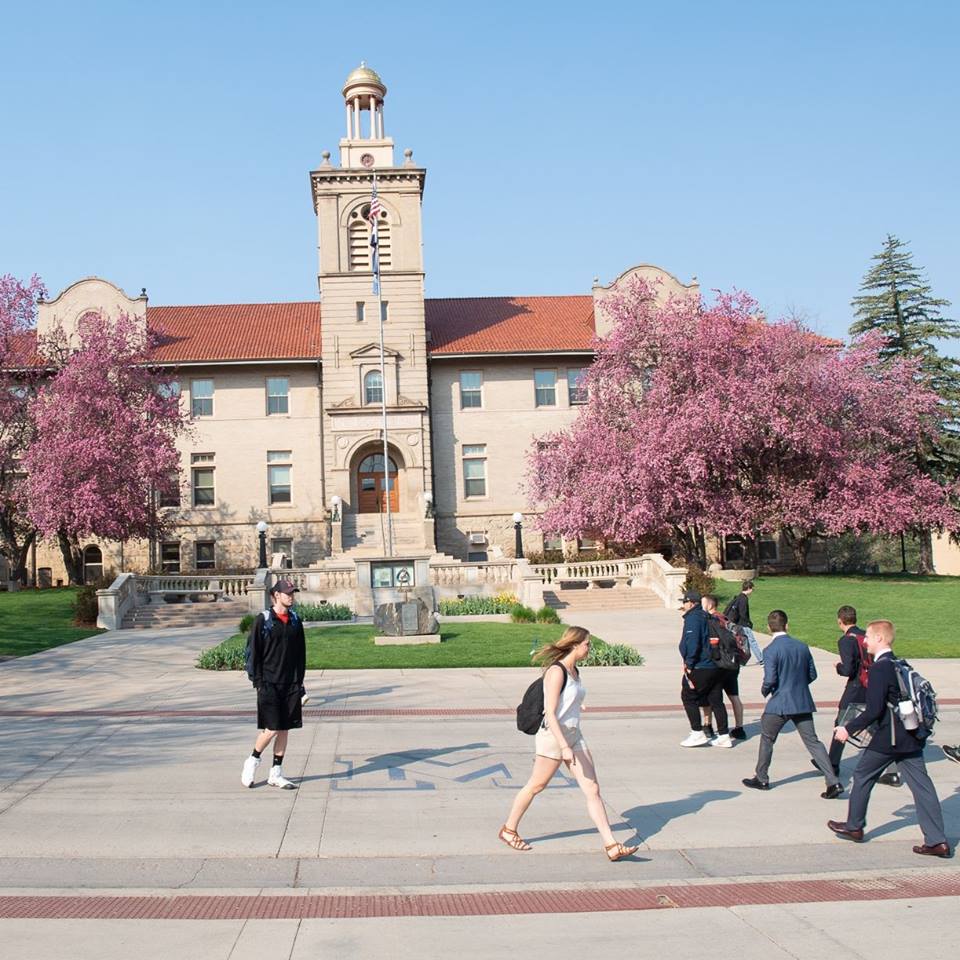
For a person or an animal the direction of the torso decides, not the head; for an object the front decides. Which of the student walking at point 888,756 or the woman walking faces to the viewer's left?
the student walking

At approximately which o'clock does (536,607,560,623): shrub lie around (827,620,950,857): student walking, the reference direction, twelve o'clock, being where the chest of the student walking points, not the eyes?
The shrub is roughly at 2 o'clock from the student walking.

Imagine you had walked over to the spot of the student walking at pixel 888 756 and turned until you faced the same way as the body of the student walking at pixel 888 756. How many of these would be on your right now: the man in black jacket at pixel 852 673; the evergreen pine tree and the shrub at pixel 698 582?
3

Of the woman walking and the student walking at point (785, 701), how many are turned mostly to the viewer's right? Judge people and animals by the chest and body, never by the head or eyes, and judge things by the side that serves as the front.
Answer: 1

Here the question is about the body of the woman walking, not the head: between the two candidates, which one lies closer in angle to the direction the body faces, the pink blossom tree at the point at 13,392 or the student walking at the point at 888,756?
the student walking

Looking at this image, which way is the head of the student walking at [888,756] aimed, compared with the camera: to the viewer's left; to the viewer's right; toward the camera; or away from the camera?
to the viewer's left

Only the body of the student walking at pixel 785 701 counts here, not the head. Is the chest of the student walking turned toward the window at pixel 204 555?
yes

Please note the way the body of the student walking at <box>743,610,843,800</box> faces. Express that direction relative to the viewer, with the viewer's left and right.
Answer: facing away from the viewer and to the left of the viewer

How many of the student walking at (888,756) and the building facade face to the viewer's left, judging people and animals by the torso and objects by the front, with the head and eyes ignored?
1

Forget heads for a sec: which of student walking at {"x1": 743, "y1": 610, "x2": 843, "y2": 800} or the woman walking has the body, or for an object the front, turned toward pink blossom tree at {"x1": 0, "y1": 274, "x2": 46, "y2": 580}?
the student walking

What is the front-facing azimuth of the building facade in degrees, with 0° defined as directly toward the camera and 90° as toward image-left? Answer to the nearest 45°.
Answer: approximately 0°

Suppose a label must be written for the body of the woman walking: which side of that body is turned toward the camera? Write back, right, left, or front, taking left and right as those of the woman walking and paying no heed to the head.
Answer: right
